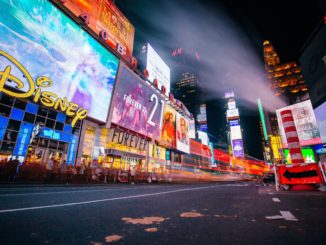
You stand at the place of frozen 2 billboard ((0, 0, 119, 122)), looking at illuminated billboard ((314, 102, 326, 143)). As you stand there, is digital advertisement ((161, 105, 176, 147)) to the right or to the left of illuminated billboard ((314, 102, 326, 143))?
left

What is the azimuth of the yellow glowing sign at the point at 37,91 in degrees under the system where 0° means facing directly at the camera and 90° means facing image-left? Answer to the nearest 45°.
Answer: approximately 315°

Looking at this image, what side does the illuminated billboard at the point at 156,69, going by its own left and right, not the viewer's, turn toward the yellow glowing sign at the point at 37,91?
right

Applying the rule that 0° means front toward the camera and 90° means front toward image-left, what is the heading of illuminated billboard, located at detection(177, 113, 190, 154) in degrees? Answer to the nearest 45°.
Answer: approximately 315°

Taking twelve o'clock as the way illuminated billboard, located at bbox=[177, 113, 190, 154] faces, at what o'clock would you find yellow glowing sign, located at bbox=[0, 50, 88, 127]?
The yellow glowing sign is roughly at 2 o'clock from the illuminated billboard.

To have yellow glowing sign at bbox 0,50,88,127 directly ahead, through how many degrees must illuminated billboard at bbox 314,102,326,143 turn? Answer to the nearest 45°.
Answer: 0° — it already faces it

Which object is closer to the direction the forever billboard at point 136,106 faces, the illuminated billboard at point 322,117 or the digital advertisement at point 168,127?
the illuminated billboard

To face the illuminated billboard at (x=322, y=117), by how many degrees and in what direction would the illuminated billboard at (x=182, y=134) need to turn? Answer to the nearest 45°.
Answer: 0° — it already faces it

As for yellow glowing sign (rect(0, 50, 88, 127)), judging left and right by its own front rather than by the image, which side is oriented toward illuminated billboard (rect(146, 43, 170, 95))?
left

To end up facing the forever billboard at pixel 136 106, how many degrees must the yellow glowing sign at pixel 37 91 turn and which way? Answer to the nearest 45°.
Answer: approximately 90° to its left

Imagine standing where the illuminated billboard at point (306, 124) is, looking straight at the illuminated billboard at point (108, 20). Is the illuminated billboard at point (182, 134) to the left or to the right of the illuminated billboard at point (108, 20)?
right

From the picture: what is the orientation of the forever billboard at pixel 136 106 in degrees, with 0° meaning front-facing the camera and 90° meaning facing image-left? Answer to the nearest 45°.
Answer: approximately 315°
